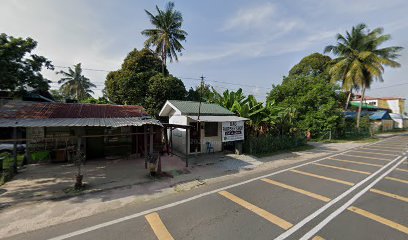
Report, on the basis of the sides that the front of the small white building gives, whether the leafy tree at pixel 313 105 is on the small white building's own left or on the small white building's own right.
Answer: on the small white building's own left

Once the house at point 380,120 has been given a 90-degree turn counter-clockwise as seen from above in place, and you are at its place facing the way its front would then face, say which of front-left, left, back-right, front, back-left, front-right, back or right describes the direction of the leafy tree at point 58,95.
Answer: back

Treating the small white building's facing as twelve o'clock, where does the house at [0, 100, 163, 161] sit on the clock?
The house is roughly at 4 o'clock from the small white building.

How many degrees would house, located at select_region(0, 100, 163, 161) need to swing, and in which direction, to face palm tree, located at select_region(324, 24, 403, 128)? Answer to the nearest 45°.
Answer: approximately 90° to its left

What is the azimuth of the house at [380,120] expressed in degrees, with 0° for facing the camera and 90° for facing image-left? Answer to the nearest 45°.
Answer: approximately 315°

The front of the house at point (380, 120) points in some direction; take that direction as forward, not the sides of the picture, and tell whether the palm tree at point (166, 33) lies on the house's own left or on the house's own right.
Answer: on the house's own right

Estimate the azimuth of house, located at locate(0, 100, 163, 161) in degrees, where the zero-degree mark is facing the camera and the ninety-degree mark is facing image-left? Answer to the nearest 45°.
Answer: approximately 0°

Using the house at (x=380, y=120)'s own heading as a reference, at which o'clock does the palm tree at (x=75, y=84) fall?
The palm tree is roughly at 3 o'clock from the house.

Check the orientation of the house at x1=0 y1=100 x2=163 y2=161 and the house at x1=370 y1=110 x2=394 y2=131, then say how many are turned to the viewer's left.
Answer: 0

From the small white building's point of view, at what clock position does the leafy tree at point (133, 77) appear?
The leafy tree is roughly at 6 o'clock from the small white building.
